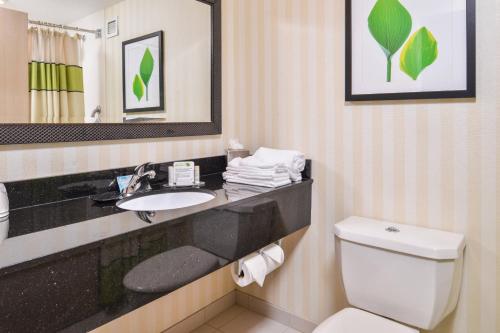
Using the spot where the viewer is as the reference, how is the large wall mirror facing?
facing the viewer and to the right of the viewer
